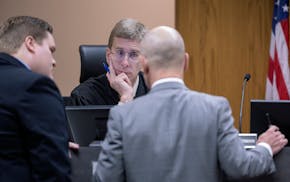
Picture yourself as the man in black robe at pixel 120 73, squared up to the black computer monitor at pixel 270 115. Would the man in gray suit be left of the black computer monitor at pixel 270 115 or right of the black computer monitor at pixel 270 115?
right

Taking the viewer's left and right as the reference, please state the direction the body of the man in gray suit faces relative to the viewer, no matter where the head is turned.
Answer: facing away from the viewer

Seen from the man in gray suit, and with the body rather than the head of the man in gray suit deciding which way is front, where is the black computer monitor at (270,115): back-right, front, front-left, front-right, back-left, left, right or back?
front-right

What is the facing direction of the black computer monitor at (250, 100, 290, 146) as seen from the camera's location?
facing away from the viewer

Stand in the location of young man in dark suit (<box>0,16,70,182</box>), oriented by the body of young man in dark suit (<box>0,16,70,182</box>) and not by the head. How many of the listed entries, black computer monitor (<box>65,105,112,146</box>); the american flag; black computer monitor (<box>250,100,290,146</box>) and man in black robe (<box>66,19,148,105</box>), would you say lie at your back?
0

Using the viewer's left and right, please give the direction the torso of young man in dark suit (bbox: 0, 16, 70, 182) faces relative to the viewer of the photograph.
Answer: facing away from the viewer and to the right of the viewer

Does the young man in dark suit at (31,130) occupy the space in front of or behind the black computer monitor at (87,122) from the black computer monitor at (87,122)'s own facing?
behind

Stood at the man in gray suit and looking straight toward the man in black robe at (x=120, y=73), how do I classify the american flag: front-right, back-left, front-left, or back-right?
front-right

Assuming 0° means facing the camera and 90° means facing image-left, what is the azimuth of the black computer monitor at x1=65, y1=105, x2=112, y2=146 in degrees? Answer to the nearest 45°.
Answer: approximately 180°

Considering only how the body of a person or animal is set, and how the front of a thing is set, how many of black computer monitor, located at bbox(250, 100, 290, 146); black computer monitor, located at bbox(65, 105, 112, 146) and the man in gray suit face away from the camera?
3

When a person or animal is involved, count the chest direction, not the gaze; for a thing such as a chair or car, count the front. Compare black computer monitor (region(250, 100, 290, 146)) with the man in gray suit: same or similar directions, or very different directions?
same or similar directions

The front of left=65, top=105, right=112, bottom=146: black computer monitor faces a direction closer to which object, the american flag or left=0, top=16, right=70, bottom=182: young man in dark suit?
the american flag

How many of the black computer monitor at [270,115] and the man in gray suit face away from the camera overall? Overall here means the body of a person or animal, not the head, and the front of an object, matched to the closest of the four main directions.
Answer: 2

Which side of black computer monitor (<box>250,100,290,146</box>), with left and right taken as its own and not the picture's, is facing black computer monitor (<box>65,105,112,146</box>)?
left

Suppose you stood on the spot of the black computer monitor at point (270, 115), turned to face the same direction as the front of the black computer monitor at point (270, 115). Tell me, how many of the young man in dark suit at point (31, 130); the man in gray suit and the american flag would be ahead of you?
1

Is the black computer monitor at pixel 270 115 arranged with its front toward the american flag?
yes

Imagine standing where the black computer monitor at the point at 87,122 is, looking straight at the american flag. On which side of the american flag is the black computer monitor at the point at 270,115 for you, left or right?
right

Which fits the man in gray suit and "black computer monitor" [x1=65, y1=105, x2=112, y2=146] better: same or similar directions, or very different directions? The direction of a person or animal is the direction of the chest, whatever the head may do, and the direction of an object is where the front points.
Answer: same or similar directions

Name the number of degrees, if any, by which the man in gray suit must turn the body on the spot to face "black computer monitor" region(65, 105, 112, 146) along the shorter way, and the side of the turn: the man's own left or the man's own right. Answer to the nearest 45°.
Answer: approximately 45° to the man's own left
